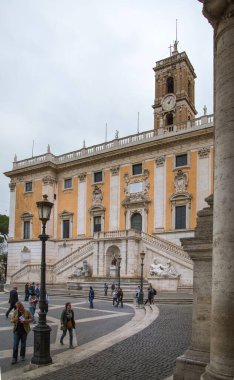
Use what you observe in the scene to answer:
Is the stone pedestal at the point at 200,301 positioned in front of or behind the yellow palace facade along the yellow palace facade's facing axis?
in front

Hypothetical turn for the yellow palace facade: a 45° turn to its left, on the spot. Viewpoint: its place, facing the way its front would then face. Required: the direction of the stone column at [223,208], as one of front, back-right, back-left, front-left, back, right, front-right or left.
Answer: front

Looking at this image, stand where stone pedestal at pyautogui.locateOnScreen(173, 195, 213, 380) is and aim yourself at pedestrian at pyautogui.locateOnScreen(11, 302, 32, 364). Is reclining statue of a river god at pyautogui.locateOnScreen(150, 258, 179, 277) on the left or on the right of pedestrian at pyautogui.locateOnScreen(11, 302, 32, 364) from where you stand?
right

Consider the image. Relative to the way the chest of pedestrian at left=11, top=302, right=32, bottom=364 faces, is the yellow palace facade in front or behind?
behind

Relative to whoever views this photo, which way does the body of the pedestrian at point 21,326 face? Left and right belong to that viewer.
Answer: facing the viewer

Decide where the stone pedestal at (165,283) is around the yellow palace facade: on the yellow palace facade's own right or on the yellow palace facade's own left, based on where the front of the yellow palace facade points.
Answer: on the yellow palace facade's own left

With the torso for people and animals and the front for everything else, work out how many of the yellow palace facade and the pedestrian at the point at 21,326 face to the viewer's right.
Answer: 0

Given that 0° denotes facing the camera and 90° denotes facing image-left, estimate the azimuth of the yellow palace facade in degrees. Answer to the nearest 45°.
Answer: approximately 45°
